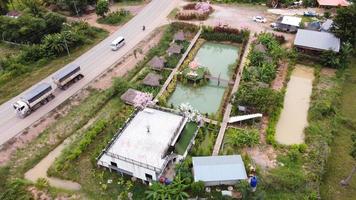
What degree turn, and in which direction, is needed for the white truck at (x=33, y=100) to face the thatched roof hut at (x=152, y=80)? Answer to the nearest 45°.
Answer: approximately 135° to its left

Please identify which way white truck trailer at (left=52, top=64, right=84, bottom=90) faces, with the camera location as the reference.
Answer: facing the viewer and to the left of the viewer

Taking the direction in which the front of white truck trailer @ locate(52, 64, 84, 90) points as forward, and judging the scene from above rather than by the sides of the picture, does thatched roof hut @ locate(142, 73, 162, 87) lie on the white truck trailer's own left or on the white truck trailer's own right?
on the white truck trailer's own left

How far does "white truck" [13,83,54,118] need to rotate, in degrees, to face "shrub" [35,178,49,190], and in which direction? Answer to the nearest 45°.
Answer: approximately 45° to its left

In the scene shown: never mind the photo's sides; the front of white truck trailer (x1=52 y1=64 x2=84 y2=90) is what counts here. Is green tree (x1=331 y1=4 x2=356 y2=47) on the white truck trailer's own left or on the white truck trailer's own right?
on the white truck trailer's own left

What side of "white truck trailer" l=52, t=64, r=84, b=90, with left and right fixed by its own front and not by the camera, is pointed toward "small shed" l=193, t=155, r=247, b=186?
left

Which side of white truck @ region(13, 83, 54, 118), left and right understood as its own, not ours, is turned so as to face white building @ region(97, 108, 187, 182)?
left

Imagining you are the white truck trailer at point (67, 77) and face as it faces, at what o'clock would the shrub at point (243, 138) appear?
The shrub is roughly at 9 o'clock from the white truck trailer.

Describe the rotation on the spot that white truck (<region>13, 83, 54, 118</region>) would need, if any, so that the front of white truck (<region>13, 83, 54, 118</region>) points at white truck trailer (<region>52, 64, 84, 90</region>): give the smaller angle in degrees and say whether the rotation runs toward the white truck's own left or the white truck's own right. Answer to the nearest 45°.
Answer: approximately 180°

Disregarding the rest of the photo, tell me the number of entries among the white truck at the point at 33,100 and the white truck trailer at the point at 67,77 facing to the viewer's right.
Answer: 0

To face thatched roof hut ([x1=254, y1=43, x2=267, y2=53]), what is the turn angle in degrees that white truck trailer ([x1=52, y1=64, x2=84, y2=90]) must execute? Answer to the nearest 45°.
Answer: approximately 135° to its left

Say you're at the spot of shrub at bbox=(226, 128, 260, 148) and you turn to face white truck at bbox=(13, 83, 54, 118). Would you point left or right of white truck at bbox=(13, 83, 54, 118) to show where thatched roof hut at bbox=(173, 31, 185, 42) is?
right

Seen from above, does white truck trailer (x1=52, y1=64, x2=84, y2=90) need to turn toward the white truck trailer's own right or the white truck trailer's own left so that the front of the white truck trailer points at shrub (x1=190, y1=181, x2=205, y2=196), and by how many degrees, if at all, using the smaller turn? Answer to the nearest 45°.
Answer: approximately 90° to the white truck trailer's own left

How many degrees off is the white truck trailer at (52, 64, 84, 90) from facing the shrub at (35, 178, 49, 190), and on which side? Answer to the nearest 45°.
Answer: approximately 45° to its left

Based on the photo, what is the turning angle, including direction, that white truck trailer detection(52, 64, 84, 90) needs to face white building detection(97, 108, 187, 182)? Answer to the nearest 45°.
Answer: approximately 45° to its left
